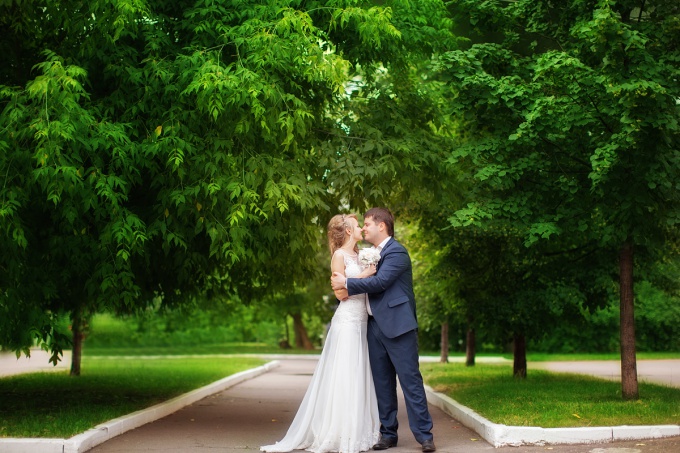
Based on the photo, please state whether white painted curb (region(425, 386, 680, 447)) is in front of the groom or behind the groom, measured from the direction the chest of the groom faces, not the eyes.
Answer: behind

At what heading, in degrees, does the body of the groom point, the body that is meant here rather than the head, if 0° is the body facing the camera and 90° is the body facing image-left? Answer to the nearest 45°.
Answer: approximately 90°

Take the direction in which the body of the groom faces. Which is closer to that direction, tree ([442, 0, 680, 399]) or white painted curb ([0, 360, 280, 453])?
the white painted curb

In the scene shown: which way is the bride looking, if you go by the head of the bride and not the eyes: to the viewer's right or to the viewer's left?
to the viewer's right

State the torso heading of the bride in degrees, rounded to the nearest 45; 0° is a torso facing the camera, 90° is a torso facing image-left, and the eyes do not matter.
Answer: approximately 270°

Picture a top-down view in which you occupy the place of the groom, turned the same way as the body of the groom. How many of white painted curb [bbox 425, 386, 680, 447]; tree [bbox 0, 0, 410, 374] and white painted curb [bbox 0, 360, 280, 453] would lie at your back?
1

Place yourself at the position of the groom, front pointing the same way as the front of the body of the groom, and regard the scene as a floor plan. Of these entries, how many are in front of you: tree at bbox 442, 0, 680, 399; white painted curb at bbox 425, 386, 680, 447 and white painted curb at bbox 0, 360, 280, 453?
1

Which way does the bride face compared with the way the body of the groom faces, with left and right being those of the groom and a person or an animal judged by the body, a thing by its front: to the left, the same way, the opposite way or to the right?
the opposite way

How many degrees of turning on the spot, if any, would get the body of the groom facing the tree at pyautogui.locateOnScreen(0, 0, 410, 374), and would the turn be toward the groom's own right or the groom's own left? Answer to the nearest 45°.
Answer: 0° — they already face it

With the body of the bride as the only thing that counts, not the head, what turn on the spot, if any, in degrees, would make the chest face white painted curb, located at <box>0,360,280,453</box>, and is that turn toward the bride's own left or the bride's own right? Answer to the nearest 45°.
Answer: approximately 180°

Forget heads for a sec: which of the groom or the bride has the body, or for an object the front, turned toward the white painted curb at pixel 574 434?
the bride

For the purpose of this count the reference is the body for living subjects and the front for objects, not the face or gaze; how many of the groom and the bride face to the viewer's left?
1
